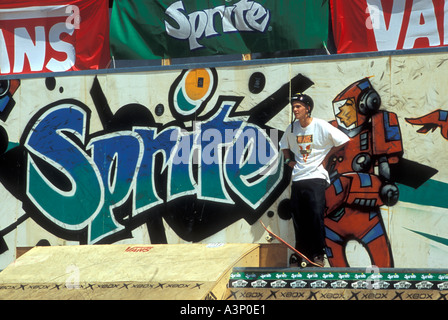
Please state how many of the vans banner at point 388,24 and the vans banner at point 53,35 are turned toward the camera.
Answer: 2

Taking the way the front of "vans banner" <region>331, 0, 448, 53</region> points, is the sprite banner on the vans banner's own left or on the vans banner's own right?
on the vans banner's own right

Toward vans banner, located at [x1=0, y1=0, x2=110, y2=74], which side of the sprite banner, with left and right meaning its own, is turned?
right

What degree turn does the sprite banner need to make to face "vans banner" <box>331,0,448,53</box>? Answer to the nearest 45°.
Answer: approximately 90° to its left

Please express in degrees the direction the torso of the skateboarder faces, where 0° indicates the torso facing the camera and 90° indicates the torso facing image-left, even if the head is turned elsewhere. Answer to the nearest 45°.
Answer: approximately 45°

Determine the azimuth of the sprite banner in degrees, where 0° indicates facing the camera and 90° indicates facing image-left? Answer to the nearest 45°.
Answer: approximately 0°

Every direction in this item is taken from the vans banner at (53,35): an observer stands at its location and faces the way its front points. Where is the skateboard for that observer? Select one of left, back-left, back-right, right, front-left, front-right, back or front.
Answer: front-left
